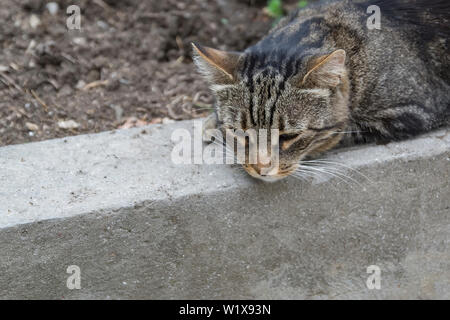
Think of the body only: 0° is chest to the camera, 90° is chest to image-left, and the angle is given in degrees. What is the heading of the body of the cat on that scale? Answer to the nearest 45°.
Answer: approximately 45°
